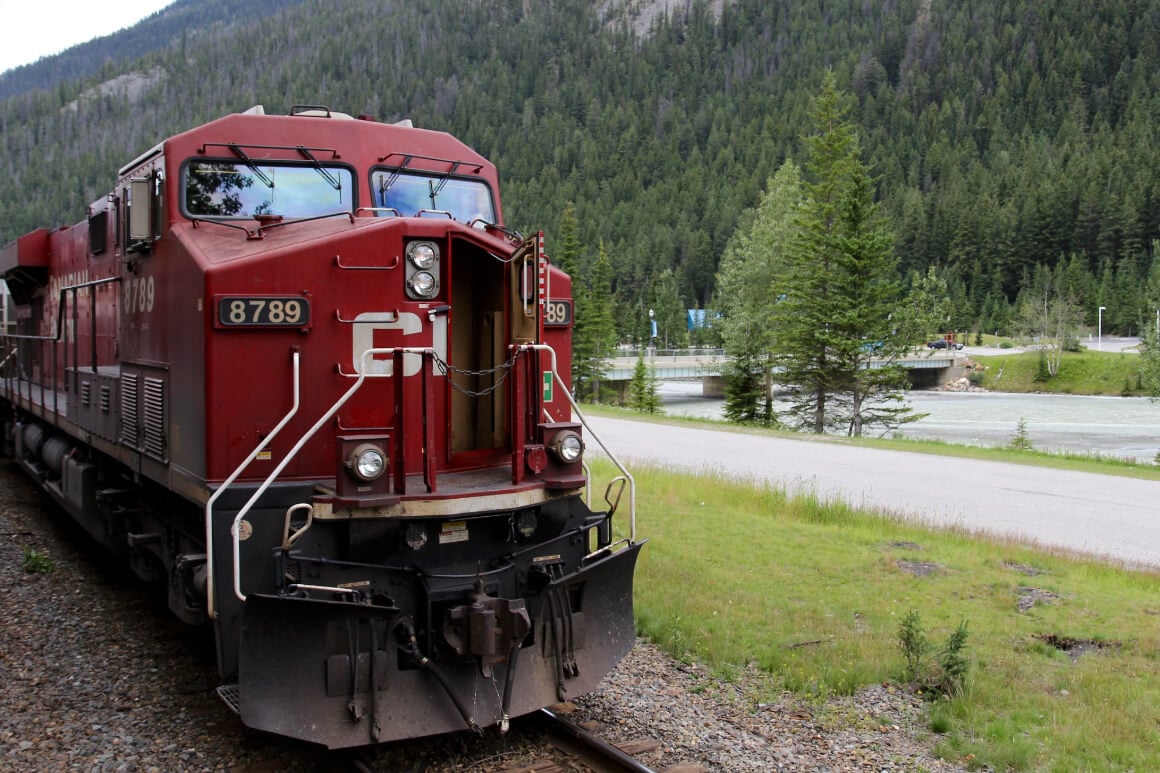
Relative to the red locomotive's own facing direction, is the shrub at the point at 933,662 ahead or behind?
ahead

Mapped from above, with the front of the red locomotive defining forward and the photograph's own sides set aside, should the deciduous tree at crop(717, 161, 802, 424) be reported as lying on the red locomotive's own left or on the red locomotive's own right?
on the red locomotive's own left

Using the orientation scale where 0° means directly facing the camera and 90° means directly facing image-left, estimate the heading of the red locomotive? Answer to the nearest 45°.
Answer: approximately 315°
